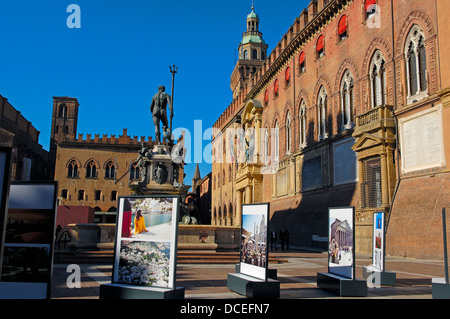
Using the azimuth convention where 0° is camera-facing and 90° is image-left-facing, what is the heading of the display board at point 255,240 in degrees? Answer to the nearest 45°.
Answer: approximately 45°

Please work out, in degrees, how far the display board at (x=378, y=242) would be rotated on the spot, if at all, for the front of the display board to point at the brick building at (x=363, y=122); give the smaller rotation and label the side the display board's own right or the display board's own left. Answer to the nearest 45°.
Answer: approximately 135° to the display board's own right

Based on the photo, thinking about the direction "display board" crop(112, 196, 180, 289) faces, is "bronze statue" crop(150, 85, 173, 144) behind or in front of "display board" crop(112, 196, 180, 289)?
behind

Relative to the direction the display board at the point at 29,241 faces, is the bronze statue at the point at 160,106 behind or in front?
behind

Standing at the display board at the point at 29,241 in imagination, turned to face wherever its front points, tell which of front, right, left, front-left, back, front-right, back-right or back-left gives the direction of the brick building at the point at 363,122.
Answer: back-left

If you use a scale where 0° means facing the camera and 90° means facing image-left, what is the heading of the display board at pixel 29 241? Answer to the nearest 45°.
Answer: approximately 0°

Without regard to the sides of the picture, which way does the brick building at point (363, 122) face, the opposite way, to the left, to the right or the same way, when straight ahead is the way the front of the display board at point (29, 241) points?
to the right

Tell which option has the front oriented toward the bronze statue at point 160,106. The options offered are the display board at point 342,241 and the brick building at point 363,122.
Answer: the brick building

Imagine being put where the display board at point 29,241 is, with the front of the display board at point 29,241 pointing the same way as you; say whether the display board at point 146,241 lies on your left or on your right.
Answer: on your left

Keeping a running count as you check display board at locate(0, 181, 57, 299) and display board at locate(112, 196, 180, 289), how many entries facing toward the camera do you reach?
2
